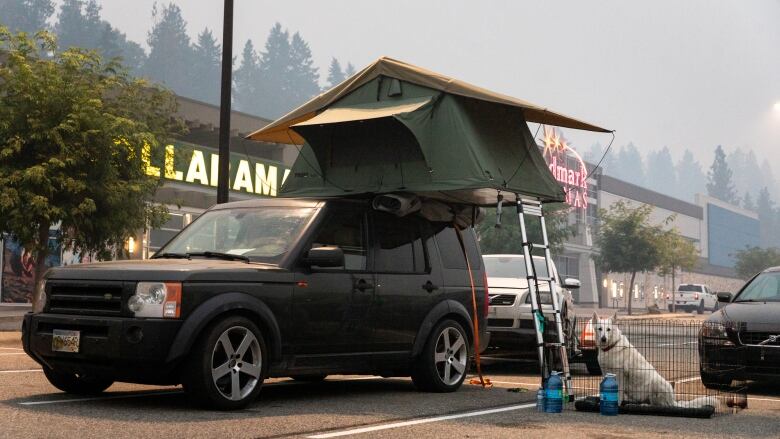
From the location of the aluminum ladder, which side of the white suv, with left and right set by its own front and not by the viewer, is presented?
front

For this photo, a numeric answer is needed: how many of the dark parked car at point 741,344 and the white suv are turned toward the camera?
2

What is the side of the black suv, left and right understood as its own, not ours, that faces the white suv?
back

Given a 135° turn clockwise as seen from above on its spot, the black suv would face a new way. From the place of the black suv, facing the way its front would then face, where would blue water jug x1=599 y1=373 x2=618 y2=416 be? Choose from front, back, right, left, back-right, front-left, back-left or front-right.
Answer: right

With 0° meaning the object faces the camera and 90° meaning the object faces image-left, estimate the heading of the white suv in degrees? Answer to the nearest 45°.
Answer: approximately 0°

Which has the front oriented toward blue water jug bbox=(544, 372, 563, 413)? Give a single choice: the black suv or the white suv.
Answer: the white suv

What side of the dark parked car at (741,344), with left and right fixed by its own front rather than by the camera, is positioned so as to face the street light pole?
right

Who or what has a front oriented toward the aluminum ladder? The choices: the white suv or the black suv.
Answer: the white suv

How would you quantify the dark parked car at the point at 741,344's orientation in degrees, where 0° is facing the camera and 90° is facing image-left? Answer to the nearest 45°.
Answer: approximately 0°

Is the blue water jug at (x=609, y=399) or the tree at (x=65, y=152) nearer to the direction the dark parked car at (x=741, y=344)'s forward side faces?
the blue water jug

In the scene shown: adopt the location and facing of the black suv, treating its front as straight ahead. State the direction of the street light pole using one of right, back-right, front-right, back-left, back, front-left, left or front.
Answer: back-right

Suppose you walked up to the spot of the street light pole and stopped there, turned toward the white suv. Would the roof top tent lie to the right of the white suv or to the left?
right
